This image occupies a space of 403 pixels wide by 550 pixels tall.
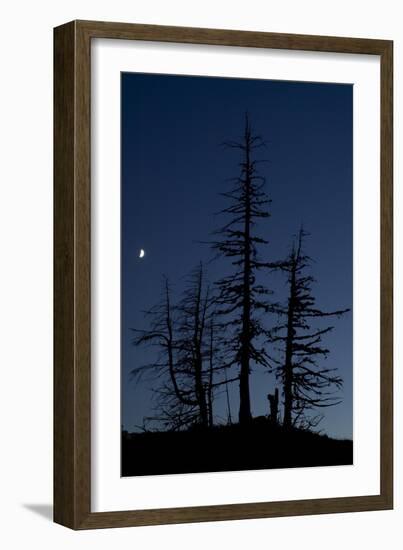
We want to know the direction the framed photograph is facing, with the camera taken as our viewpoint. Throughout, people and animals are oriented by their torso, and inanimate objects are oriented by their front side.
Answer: facing the viewer and to the right of the viewer
